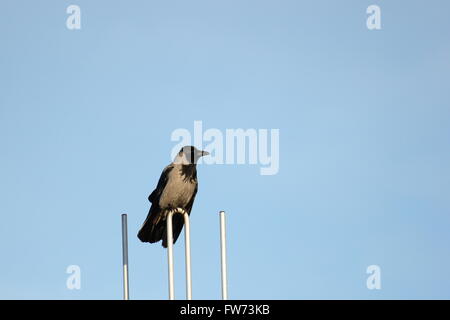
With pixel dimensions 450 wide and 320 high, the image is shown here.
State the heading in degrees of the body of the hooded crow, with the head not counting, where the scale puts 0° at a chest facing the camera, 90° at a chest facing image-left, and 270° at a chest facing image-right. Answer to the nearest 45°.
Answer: approximately 315°

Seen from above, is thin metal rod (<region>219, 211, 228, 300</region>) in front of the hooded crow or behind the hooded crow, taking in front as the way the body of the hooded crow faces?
in front

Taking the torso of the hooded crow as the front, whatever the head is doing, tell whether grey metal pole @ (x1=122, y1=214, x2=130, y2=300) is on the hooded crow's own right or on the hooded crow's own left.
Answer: on the hooded crow's own right
